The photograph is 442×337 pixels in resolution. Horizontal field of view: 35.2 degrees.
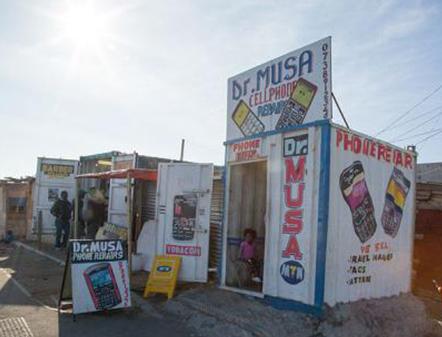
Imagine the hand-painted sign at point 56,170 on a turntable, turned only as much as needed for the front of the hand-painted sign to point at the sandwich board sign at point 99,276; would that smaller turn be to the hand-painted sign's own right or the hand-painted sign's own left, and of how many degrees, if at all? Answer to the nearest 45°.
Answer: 0° — it already faces it

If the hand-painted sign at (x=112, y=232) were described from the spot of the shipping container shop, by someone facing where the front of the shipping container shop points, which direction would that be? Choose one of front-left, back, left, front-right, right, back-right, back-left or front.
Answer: right

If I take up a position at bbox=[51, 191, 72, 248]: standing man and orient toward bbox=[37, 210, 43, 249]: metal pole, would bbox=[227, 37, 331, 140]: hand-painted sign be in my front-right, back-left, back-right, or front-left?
back-left

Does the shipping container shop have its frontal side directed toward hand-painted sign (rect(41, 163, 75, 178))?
no

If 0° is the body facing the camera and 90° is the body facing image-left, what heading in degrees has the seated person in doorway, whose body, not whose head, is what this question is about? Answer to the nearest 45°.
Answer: approximately 315°

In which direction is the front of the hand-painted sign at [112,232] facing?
toward the camera

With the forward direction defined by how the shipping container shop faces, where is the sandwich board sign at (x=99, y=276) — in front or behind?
in front

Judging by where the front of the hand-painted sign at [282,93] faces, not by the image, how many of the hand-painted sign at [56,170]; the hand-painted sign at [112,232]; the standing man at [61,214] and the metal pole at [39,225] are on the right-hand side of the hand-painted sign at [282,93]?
4

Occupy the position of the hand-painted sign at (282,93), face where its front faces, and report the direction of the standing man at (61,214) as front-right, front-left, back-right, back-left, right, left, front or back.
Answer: right

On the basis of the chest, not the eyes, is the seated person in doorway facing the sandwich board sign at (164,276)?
no

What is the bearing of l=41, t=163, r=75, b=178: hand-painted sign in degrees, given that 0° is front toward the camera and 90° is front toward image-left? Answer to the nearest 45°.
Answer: approximately 0°

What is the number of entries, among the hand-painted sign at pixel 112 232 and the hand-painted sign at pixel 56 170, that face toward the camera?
2
